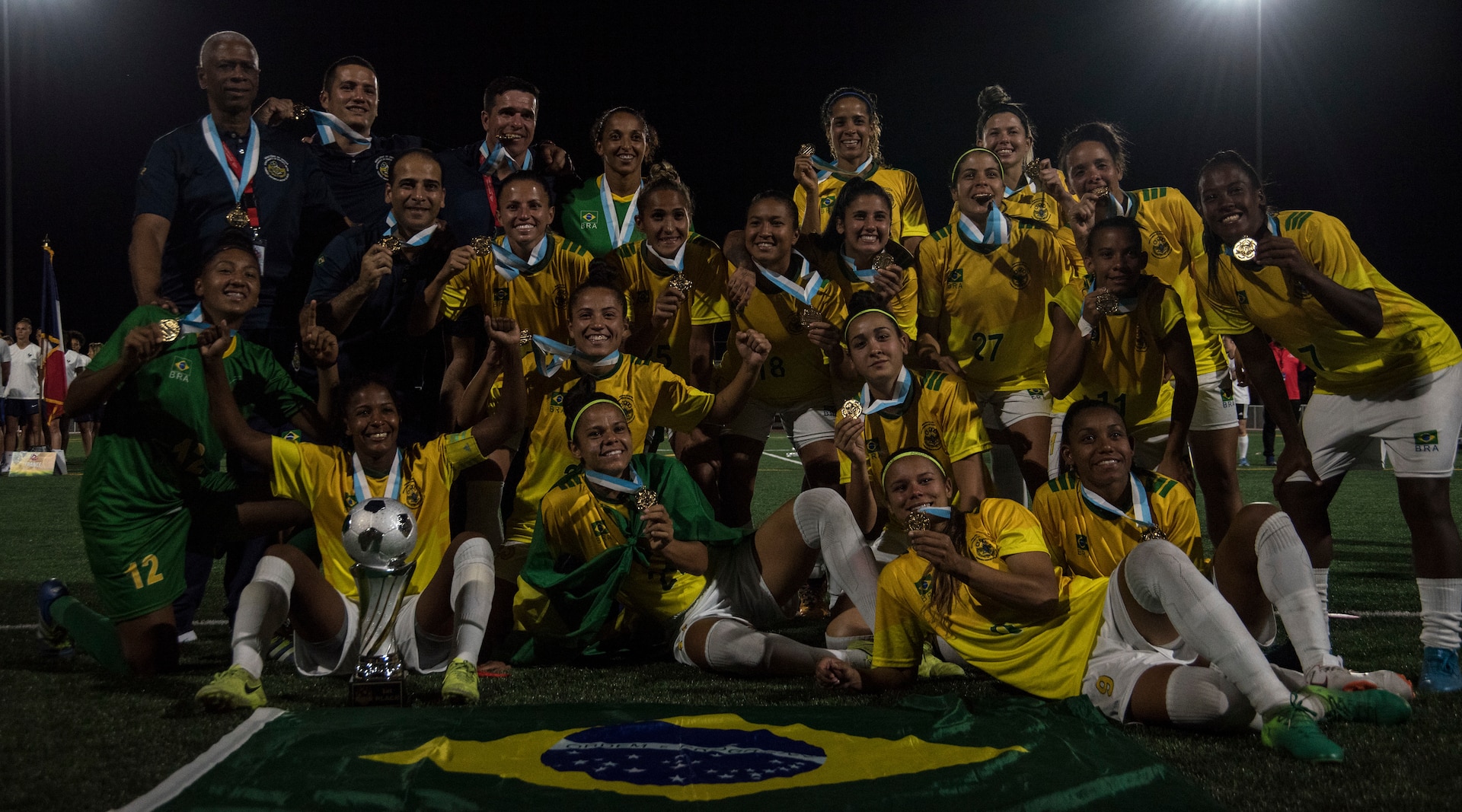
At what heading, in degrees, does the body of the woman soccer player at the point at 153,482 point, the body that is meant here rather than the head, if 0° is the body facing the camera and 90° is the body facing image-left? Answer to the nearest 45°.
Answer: approximately 315°

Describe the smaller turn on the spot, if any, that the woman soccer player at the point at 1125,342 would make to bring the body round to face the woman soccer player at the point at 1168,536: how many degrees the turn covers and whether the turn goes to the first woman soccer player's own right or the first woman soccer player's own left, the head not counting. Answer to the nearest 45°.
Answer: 0° — they already face them

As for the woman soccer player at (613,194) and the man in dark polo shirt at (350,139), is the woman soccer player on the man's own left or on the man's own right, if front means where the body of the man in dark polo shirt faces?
on the man's own left

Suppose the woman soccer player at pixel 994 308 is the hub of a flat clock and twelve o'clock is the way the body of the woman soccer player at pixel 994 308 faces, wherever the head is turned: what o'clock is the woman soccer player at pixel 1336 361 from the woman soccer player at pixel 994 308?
the woman soccer player at pixel 1336 361 is roughly at 10 o'clock from the woman soccer player at pixel 994 308.

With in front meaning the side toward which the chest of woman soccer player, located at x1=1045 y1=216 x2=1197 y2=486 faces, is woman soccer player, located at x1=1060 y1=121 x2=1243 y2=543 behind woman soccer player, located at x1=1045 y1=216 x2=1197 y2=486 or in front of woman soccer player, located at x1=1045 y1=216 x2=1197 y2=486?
behind

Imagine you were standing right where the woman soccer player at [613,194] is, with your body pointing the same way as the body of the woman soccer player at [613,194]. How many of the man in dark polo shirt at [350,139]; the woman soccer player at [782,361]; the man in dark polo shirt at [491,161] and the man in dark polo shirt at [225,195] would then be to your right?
3
